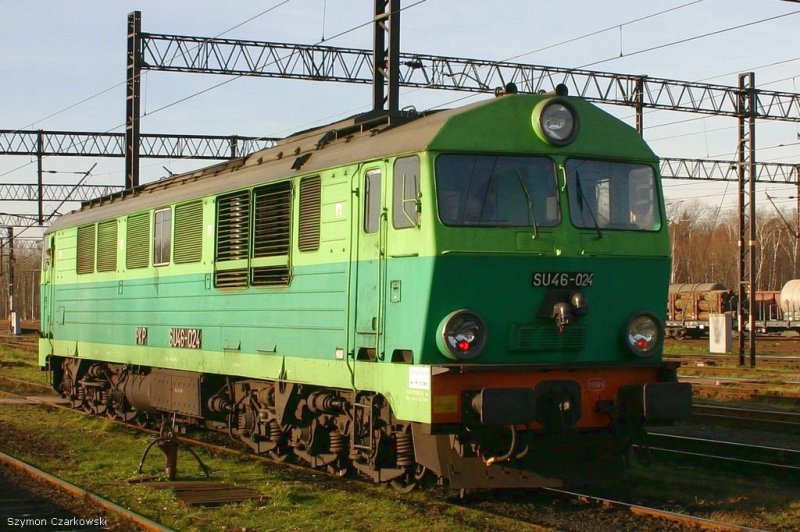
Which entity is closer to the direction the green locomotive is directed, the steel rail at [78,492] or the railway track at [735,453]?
the railway track

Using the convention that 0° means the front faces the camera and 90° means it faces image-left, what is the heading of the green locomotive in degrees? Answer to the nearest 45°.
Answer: approximately 315°
